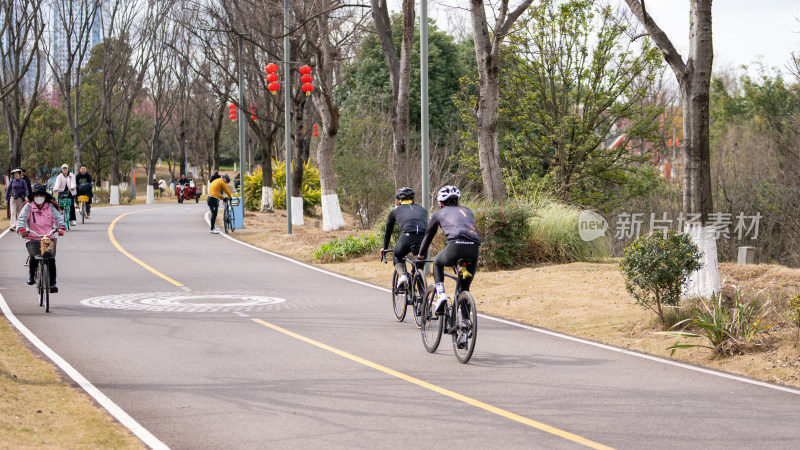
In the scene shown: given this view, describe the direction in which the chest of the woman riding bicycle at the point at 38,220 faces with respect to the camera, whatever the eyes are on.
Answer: toward the camera

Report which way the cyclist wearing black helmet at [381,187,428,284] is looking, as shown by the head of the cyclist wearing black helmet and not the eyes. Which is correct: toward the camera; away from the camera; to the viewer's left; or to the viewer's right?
away from the camera

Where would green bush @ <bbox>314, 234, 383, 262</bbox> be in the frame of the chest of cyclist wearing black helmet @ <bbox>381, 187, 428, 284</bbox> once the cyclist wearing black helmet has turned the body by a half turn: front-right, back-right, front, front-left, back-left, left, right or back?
back-left

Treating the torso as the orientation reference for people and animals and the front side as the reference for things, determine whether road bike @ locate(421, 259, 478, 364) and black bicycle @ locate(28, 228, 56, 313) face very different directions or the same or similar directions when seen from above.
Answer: very different directions

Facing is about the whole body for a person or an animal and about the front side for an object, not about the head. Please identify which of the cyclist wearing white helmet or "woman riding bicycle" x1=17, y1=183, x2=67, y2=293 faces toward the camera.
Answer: the woman riding bicycle

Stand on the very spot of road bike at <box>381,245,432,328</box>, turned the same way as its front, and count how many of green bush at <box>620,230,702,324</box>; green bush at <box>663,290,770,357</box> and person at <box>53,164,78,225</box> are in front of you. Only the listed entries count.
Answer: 1

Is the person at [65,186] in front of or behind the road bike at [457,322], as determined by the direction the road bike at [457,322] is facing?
in front

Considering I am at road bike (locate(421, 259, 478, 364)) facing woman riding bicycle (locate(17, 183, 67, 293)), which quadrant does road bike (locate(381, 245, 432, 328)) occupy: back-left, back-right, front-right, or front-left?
front-right

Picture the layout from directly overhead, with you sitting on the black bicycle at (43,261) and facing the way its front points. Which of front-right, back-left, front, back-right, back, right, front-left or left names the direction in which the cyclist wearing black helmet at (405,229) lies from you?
front-left

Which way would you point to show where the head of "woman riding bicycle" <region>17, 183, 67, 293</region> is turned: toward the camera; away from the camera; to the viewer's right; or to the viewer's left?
toward the camera

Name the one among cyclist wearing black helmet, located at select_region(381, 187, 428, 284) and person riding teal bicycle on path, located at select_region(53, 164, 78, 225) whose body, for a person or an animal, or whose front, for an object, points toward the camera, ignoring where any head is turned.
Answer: the person riding teal bicycle on path

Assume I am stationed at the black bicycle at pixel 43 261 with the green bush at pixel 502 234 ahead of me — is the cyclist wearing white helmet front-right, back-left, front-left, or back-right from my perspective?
front-right

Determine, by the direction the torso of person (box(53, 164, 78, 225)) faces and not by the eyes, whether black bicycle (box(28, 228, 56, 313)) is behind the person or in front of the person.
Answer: in front

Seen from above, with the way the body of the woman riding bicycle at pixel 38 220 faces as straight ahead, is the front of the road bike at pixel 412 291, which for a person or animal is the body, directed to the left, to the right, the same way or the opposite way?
the opposite way

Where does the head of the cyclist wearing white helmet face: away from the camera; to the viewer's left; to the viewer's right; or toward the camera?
away from the camera

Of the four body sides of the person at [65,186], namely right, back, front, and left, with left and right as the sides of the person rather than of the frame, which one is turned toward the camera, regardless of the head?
front

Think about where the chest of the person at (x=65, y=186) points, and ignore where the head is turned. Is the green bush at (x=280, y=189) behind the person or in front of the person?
behind

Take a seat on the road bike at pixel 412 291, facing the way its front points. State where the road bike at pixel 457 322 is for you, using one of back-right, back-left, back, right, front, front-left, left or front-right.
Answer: back-left

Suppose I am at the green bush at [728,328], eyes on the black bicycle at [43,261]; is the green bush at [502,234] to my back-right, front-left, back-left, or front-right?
front-right

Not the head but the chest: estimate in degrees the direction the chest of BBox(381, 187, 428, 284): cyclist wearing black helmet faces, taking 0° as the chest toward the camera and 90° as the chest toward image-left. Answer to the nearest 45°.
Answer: approximately 135°

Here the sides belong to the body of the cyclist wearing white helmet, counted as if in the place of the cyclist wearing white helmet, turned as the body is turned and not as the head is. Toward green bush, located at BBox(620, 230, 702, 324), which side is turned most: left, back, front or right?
right

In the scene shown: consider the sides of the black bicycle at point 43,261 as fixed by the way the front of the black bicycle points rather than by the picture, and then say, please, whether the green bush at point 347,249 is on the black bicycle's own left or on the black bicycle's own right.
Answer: on the black bicycle's own left
